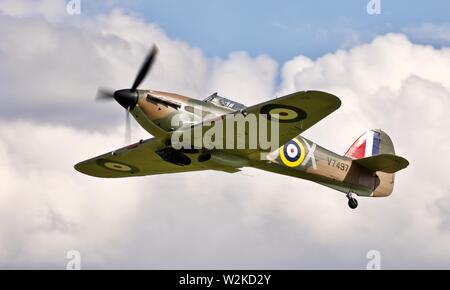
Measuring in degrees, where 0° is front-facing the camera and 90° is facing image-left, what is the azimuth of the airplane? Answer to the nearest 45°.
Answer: approximately 45°
